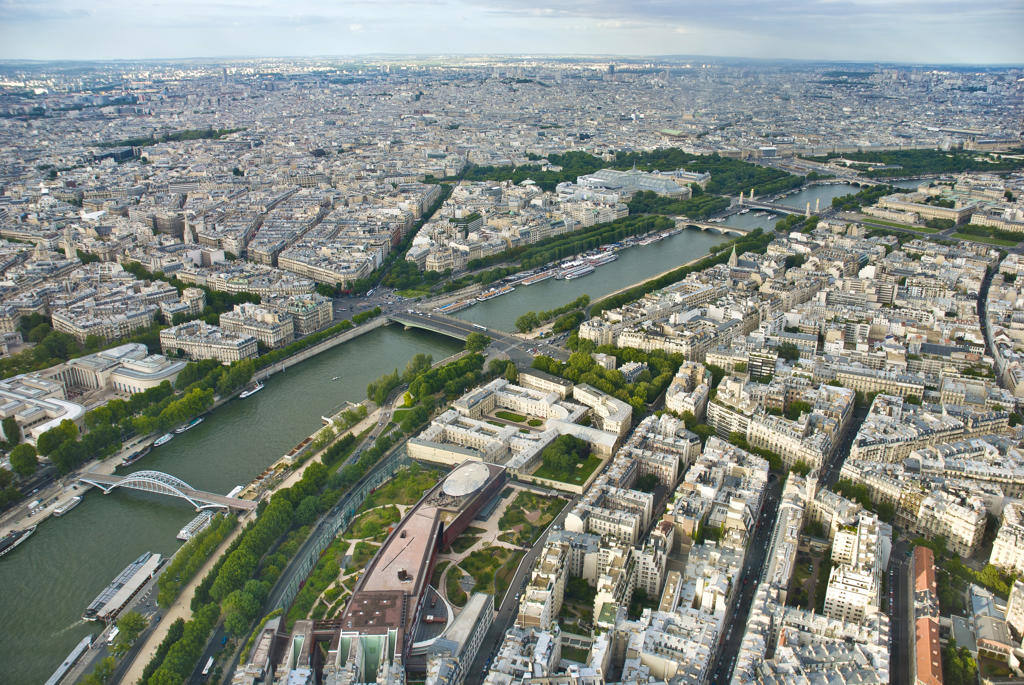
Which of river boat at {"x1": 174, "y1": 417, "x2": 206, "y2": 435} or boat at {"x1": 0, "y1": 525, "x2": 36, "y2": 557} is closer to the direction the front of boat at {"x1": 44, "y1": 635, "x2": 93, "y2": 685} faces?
the river boat

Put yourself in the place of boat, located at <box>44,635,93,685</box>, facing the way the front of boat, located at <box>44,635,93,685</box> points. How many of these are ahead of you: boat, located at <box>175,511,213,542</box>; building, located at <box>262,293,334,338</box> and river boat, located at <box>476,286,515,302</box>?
3

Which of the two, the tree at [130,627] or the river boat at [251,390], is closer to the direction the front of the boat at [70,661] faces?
the river boat

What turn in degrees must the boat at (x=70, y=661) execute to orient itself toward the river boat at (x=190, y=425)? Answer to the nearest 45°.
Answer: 0° — it already faces it

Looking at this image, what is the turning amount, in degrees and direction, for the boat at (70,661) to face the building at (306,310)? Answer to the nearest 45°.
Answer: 0° — it already faces it

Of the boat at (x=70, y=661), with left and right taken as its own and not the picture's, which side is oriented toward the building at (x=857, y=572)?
right

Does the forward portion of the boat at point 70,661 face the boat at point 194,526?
yes

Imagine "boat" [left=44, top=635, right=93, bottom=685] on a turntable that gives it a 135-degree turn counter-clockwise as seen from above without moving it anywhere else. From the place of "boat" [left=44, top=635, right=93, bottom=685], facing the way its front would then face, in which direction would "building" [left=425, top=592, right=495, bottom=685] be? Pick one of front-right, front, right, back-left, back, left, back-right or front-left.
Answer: back-left

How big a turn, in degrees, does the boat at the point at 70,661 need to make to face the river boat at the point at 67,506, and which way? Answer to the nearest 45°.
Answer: approximately 45° to its left

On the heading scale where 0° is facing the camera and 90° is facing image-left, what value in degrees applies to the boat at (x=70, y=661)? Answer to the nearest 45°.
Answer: approximately 225°

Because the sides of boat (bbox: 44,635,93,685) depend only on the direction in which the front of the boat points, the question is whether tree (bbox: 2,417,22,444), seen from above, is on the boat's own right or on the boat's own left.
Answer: on the boat's own left
